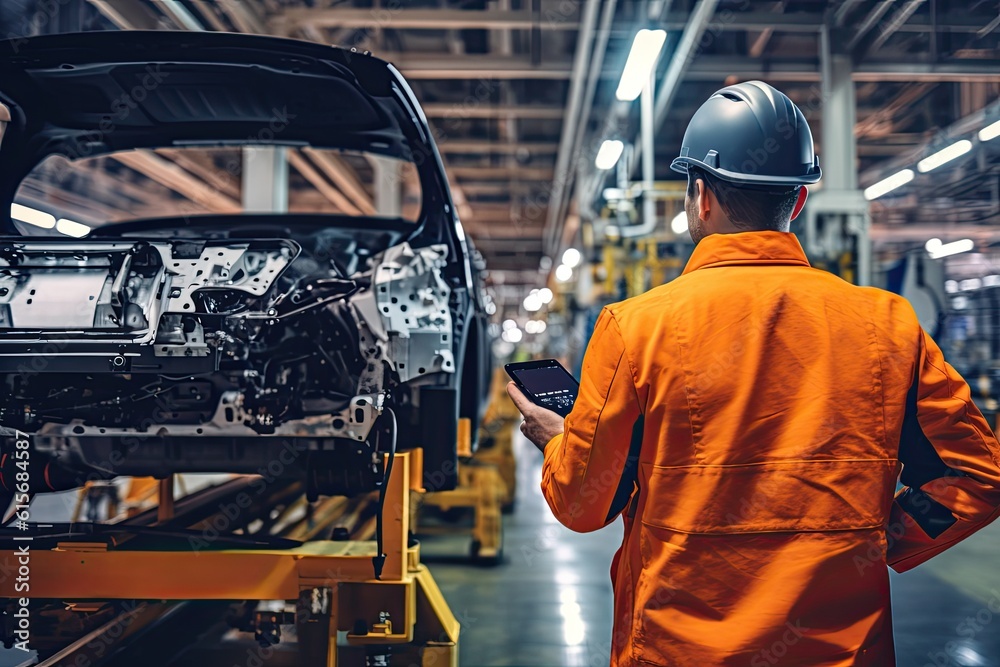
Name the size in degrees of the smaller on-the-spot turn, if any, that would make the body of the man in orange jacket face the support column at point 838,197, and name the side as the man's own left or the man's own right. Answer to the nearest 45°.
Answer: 0° — they already face it

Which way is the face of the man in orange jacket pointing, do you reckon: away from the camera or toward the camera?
away from the camera

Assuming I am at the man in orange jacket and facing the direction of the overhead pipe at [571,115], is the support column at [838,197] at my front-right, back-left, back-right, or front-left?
front-right

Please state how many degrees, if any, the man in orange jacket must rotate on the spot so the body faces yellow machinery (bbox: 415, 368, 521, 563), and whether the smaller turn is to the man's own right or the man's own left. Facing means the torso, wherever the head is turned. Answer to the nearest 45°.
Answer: approximately 45° to the man's own left

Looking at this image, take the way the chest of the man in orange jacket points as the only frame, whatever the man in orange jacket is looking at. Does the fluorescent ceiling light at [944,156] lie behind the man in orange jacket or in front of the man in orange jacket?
in front

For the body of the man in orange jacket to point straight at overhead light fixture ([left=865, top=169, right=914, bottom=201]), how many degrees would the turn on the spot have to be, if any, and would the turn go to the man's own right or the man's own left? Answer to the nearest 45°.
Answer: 0° — they already face it

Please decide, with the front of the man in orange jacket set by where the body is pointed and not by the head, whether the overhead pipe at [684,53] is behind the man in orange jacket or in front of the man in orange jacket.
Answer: in front

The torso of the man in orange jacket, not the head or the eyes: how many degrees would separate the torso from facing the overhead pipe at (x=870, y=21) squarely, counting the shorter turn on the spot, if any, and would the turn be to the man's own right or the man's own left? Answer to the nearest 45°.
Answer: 0° — they already face it

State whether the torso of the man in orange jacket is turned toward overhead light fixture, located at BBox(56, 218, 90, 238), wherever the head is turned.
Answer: no

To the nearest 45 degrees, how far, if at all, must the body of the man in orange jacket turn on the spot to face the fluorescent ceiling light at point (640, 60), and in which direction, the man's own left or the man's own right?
0° — they already face it

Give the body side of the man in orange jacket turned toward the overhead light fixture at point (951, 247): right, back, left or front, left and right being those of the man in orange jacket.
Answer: front

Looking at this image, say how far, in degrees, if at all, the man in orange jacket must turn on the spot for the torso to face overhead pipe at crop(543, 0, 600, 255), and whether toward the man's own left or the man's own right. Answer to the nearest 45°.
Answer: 0° — they already face it

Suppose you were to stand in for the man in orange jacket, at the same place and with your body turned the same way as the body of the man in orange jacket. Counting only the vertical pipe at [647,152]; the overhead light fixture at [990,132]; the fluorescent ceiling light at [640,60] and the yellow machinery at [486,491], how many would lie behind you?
0

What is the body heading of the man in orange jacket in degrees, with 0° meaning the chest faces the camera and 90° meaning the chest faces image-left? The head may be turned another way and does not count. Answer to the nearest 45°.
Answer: approximately 180°

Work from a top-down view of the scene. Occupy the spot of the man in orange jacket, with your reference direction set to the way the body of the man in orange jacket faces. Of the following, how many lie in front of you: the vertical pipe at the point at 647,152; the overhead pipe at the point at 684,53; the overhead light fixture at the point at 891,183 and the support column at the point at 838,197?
4

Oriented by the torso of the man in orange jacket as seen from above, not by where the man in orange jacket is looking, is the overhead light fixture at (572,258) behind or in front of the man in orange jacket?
in front

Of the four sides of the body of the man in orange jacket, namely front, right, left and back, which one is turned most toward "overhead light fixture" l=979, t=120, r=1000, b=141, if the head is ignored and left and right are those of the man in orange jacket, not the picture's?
front

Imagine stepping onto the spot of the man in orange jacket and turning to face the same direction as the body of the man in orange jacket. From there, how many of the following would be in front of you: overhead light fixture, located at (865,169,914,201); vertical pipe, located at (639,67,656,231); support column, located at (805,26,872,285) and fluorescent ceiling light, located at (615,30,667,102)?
4
